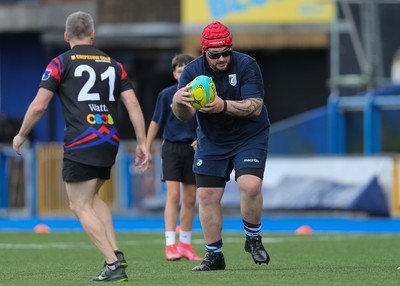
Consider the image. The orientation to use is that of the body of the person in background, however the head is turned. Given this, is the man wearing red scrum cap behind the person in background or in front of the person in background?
in front

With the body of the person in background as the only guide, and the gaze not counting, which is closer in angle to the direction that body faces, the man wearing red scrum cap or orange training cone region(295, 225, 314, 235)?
the man wearing red scrum cap

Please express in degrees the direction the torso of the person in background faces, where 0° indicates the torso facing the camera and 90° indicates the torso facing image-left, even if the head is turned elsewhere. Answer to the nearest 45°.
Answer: approximately 315°

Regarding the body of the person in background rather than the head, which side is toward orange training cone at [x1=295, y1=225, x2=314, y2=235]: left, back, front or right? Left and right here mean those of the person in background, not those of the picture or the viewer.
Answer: back
